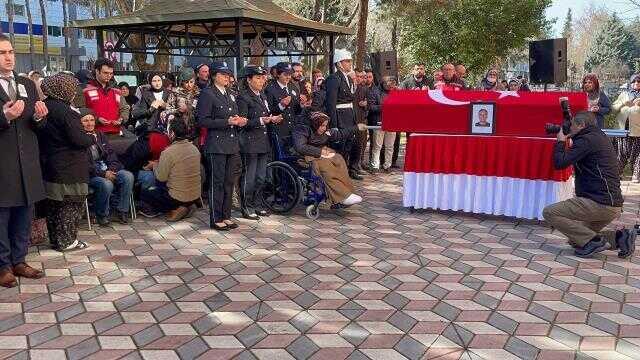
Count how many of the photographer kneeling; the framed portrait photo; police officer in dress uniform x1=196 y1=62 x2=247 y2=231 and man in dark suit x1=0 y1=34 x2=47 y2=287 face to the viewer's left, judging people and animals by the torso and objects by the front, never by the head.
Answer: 1

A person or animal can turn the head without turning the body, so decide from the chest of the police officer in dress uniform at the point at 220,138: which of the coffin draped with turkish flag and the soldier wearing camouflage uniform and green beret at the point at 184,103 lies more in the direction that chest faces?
the coffin draped with turkish flag

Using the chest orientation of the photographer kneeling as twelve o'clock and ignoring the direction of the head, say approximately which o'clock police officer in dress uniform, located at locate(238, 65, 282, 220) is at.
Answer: The police officer in dress uniform is roughly at 12 o'clock from the photographer kneeling.

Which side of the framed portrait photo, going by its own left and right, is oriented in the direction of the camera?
front

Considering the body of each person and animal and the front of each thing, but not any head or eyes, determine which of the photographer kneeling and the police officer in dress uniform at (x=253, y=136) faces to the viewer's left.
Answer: the photographer kneeling

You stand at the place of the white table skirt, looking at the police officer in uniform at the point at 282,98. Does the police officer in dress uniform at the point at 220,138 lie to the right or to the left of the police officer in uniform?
left

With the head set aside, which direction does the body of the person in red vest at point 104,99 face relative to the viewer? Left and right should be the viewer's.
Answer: facing the viewer and to the right of the viewer

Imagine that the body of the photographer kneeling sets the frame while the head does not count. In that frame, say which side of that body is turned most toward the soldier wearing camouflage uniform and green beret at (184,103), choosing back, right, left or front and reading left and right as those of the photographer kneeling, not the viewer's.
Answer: front

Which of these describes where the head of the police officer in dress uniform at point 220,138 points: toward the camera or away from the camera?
toward the camera

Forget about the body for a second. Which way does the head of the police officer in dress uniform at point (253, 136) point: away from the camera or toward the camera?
toward the camera

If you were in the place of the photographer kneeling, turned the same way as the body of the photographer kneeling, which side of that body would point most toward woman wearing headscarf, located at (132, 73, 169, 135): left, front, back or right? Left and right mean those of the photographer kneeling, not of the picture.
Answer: front

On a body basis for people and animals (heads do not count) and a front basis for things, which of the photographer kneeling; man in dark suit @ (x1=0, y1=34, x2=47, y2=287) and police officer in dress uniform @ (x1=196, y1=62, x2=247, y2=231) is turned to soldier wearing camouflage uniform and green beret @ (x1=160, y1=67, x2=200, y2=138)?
the photographer kneeling

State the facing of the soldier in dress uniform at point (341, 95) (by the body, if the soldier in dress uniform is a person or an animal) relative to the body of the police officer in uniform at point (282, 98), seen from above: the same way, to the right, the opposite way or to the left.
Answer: the same way

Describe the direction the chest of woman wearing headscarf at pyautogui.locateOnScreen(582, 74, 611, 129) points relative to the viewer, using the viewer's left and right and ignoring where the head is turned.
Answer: facing the viewer and to the left of the viewer

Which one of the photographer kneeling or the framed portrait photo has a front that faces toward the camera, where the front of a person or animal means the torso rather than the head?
the framed portrait photo

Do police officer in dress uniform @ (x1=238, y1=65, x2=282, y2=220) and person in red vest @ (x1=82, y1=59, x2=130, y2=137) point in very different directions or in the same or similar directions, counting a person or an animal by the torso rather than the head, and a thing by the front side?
same or similar directions

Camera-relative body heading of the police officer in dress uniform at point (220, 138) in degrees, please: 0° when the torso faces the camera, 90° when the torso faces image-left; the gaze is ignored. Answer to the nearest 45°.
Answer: approximately 315°
